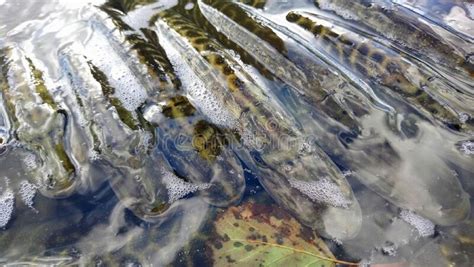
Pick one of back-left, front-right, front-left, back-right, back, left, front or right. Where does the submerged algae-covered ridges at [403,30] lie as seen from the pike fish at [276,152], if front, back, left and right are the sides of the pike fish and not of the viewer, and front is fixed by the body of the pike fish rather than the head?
left
